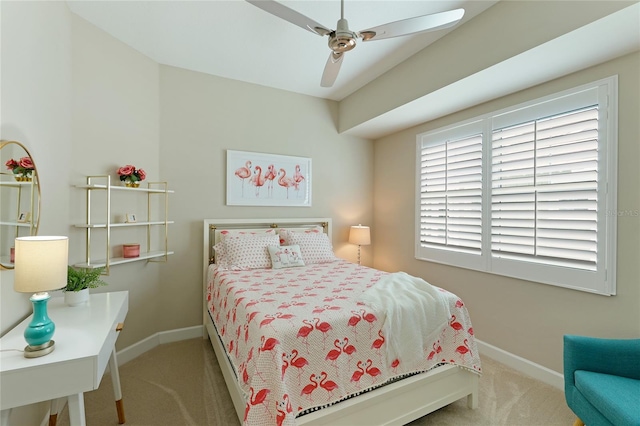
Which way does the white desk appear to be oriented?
to the viewer's right

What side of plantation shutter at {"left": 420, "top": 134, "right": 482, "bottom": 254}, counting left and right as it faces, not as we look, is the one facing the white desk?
front

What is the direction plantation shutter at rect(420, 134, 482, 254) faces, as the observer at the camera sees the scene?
facing the viewer and to the left of the viewer

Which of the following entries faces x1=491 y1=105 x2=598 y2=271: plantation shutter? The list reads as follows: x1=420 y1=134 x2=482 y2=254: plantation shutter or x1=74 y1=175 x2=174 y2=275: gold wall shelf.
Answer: the gold wall shelf

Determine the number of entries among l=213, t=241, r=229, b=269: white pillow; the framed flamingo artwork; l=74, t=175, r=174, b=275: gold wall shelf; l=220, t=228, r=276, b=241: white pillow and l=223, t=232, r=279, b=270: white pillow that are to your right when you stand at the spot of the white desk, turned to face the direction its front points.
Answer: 0

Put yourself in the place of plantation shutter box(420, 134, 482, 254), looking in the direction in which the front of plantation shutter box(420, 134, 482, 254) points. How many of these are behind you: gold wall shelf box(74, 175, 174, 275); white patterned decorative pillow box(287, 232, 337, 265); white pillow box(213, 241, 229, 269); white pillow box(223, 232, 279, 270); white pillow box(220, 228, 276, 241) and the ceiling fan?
0

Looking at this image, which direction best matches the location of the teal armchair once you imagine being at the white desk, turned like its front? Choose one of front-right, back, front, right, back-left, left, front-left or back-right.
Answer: front-right

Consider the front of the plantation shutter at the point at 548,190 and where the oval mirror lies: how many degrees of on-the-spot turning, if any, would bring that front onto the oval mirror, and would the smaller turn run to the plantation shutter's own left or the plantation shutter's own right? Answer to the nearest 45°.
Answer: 0° — it already faces it

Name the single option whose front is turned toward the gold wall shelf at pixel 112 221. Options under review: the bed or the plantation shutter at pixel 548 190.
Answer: the plantation shutter

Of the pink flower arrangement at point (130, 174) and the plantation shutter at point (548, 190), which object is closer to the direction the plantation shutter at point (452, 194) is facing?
the pink flower arrangement

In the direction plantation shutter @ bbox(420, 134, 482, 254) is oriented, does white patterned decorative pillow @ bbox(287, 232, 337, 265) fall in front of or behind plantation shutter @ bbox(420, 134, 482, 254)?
in front

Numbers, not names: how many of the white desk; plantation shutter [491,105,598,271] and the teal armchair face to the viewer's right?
1

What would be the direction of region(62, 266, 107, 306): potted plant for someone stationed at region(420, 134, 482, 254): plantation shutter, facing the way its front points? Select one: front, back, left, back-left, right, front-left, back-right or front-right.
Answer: front

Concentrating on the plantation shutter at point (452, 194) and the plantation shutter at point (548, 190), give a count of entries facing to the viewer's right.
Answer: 0

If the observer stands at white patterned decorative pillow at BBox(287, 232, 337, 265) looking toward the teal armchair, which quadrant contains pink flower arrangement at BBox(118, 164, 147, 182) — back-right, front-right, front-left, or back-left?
back-right

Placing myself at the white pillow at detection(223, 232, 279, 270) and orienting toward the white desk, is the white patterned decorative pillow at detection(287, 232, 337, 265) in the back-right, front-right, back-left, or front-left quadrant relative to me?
back-left

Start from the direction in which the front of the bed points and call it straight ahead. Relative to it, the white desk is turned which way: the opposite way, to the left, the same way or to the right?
to the left

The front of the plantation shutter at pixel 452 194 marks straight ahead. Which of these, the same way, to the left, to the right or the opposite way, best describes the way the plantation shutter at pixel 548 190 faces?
the same way
